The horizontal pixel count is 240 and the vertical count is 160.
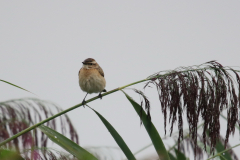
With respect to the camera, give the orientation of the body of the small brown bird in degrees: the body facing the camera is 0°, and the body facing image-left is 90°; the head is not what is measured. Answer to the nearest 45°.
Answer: approximately 45°
